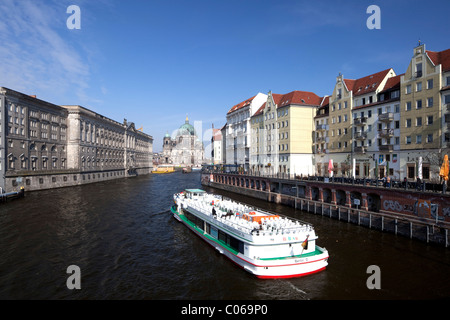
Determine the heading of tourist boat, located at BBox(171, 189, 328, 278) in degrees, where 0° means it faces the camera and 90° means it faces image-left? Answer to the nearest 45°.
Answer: approximately 135°

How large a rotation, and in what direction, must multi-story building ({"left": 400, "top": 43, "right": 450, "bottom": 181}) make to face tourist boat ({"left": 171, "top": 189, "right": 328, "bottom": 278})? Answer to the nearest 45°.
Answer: approximately 45° to its left

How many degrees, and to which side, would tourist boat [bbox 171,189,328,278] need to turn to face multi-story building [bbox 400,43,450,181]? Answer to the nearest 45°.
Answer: approximately 90° to its right

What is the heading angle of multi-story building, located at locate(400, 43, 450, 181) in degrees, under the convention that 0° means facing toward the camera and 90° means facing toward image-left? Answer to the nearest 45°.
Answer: approximately 45°
